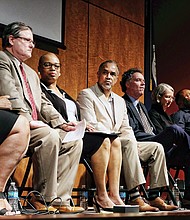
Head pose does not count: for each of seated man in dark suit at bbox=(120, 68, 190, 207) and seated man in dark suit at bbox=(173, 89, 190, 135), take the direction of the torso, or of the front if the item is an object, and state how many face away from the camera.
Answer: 0

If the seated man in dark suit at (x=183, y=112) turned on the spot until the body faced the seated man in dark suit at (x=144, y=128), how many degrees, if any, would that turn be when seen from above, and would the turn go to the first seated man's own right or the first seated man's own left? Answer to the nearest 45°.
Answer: approximately 90° to the first seated man's own right

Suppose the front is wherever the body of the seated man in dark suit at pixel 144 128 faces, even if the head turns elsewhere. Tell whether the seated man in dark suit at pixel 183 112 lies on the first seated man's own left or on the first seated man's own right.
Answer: on the first seated man's own left

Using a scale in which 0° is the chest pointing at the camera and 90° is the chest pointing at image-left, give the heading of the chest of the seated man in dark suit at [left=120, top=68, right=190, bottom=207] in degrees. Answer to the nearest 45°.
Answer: approximately 315°

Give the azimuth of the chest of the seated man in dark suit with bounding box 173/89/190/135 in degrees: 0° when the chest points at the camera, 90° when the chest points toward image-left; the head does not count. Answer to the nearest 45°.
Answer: approximately 315°
